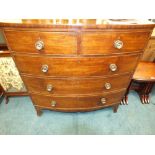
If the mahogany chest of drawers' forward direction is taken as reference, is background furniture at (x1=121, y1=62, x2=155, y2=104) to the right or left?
on its left

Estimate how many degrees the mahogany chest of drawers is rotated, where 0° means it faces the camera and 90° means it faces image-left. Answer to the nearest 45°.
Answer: approximately 0°
